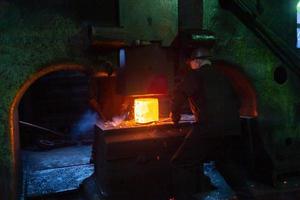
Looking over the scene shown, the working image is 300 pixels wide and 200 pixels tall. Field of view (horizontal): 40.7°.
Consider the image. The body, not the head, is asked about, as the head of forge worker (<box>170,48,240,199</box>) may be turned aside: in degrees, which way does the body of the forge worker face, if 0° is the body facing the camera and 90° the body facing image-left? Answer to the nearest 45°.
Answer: approximately 135°
